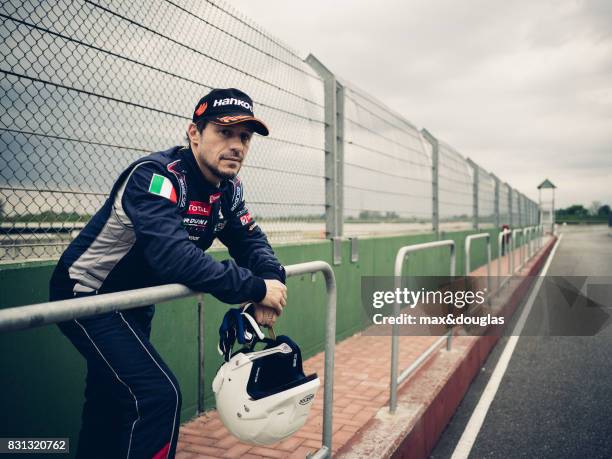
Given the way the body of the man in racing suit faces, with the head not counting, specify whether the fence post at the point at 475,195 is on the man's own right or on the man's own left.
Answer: on the man's own left

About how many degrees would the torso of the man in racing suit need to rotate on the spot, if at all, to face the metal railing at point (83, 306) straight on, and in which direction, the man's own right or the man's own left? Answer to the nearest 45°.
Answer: approximately 45° to the man's own right

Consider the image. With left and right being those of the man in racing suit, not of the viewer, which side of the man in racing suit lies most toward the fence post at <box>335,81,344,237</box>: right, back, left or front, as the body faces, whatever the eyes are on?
left

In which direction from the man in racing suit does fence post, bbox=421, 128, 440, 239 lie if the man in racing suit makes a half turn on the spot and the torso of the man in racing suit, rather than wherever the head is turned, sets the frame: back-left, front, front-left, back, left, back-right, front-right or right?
right

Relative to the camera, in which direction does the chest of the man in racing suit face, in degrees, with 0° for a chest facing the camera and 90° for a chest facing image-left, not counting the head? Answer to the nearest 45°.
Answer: approximately 315°
